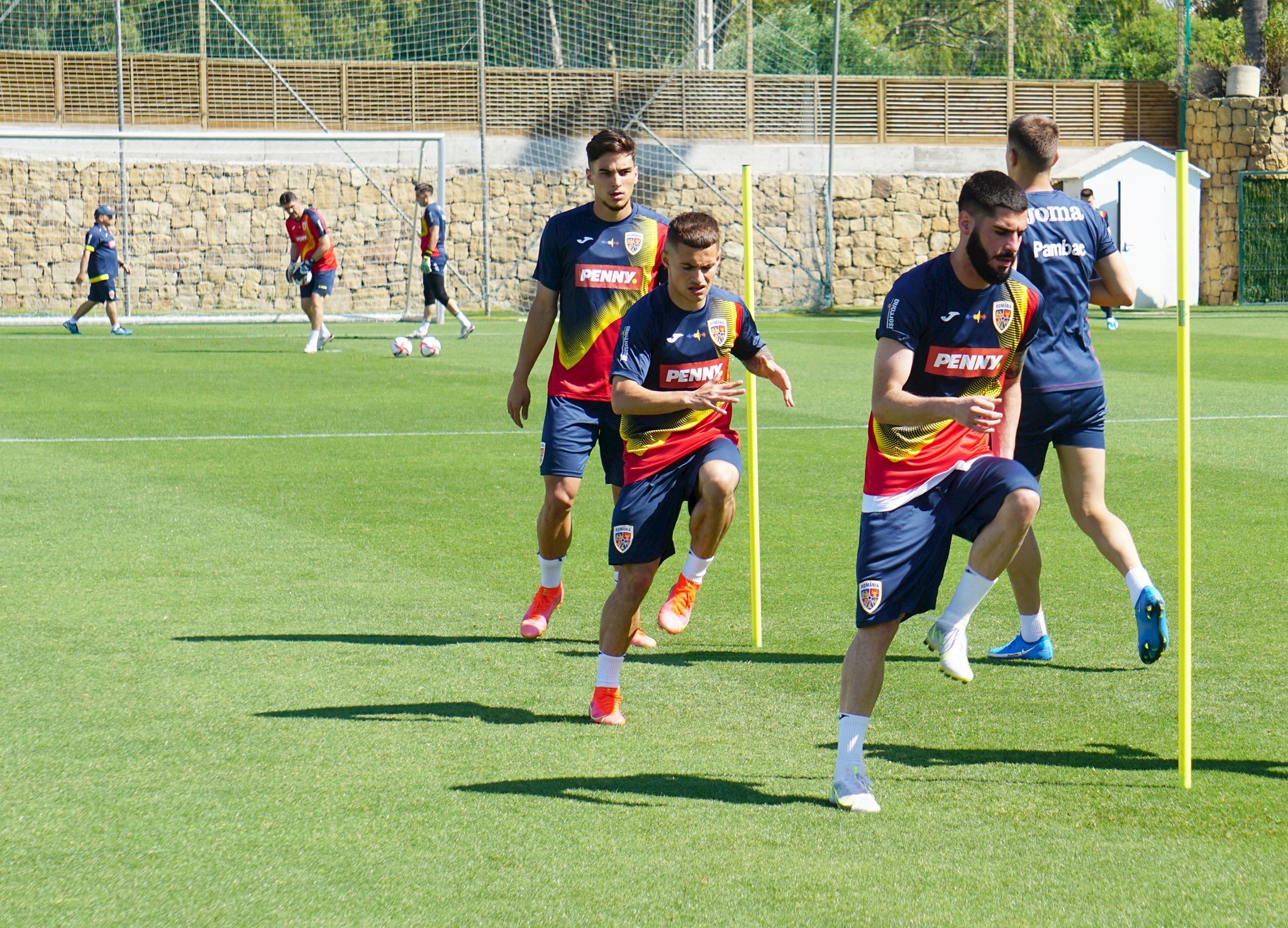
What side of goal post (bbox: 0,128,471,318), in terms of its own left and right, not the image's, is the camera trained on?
front

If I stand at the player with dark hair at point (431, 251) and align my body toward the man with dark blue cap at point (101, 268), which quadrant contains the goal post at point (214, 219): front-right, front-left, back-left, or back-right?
front-right

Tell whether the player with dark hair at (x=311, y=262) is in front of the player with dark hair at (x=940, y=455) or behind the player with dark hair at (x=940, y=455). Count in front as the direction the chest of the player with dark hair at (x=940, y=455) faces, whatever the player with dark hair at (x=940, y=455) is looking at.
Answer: behind

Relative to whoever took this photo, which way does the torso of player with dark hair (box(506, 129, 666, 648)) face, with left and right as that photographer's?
facing the viewer

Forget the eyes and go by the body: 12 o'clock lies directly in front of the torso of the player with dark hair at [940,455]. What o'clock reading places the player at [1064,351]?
The player is roughly at 8 o'clock from the player with dark hair.

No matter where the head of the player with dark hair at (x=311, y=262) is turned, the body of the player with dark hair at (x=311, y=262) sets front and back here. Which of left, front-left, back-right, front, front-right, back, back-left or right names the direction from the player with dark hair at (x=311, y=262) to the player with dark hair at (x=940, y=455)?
front-left

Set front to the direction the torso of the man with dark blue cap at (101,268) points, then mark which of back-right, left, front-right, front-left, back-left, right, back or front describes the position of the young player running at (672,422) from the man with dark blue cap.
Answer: right

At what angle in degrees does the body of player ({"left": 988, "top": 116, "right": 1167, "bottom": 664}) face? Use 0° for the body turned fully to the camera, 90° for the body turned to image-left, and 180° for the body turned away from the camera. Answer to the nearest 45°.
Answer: approximately 135°

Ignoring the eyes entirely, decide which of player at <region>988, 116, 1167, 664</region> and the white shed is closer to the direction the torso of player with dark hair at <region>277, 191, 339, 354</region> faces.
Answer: the player

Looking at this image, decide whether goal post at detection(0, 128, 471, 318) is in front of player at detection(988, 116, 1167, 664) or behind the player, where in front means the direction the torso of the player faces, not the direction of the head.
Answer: in front

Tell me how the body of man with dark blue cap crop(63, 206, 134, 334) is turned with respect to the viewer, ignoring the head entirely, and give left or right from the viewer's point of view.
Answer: facing to the right of the viewer

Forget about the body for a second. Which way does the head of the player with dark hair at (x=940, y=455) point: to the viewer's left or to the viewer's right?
to the viewer's right

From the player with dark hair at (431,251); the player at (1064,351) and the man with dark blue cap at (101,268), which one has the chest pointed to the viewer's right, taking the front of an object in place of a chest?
the man with dark blue cap at (101,268)
